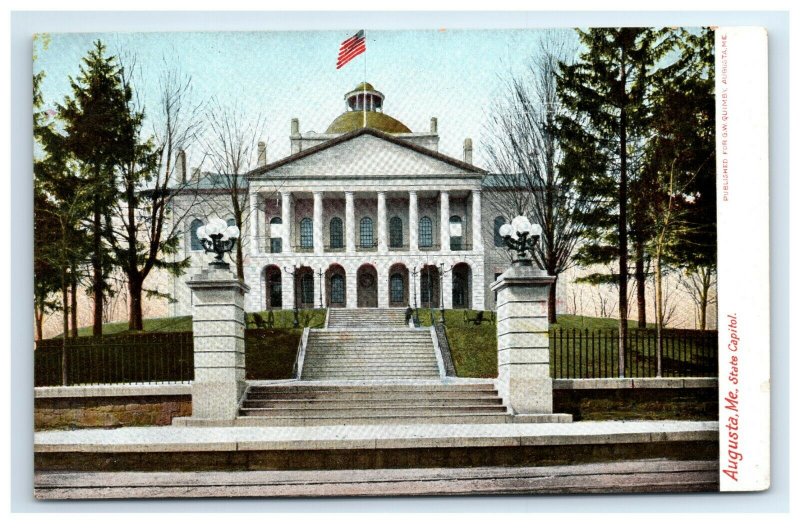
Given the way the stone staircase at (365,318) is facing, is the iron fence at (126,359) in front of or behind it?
in front

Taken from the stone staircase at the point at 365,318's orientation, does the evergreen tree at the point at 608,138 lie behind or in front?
in front

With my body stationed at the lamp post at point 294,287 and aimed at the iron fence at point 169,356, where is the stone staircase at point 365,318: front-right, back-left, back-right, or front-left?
back-left

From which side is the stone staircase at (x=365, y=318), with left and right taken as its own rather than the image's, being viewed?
front

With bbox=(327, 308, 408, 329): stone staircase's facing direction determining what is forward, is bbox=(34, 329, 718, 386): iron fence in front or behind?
in front
